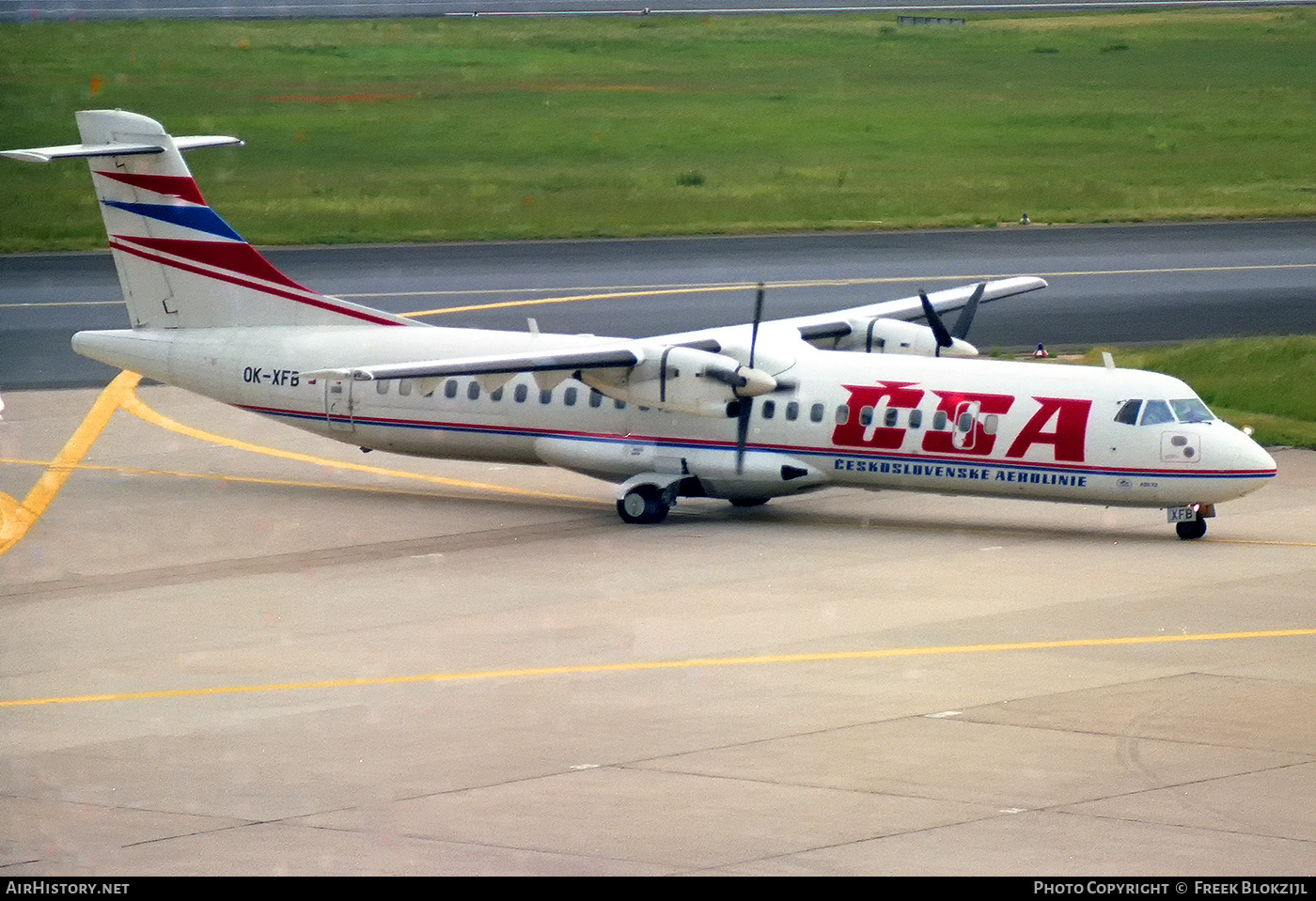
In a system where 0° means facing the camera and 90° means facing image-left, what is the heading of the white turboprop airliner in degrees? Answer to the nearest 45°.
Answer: approximately 315°
